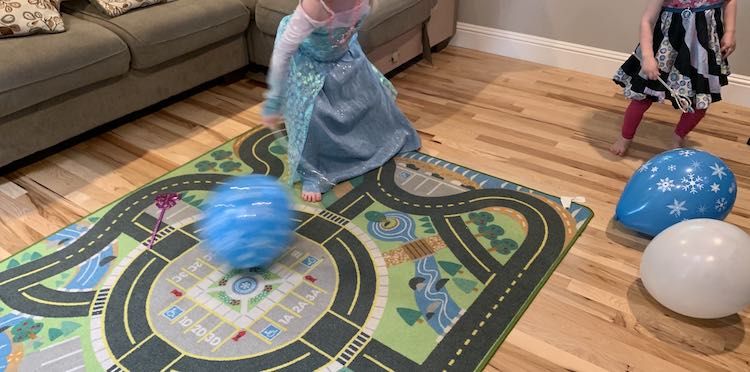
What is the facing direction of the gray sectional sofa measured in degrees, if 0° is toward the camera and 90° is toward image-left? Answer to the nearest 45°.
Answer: approximately 315°

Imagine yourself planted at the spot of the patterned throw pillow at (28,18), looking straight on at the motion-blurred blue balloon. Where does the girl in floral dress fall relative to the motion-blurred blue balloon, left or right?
left

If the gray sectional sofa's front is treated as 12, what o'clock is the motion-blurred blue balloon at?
The motion-blurred blue balloon is roughly at 1 o'clock from the gray sectional sofa.

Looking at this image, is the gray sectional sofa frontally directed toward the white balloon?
yes

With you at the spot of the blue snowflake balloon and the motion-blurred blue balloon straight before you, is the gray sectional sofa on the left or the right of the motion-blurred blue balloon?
right

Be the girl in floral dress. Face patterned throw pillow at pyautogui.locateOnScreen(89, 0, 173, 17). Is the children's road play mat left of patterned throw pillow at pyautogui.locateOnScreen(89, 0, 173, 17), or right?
left

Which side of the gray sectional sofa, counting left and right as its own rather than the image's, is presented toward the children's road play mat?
front

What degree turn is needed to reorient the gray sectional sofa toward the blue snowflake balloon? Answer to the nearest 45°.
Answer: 0° — it already faces it

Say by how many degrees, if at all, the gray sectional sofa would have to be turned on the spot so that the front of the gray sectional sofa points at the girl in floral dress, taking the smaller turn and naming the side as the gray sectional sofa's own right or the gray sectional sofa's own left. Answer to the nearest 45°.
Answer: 0° — it already faces them
